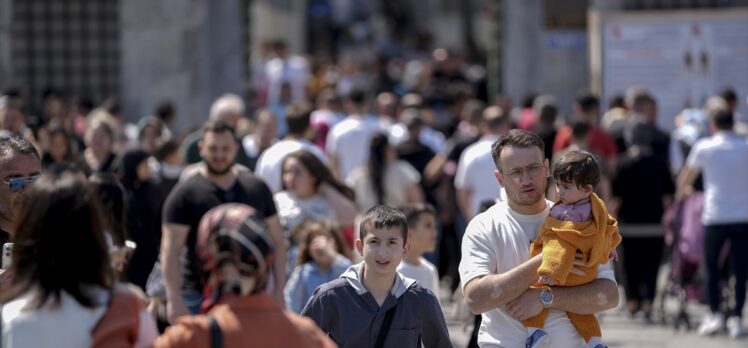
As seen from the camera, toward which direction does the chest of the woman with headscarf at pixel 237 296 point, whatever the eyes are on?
away from the camera

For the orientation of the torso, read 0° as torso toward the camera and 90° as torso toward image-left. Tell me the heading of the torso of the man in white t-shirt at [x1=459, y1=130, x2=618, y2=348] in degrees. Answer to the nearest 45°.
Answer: approximately 0°

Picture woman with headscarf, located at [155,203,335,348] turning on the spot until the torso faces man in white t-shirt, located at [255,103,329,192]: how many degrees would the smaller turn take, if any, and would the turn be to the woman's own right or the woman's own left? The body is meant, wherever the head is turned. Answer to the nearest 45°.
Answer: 0° — they already face them

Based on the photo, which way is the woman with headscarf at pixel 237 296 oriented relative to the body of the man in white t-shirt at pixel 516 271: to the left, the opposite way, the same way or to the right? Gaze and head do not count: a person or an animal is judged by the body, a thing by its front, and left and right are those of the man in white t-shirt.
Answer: the opposite way

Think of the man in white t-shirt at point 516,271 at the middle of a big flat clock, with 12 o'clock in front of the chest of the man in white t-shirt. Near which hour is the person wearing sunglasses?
The person wearing sunglasses is roughly at 3 o'clock from the man in white t-shirt.

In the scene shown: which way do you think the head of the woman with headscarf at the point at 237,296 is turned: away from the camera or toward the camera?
away from the camera

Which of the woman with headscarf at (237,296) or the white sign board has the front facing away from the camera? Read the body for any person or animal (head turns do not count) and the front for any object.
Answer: the woman with headscarf

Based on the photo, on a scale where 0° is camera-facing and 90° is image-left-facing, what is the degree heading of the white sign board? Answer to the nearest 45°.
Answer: approximately 0°
